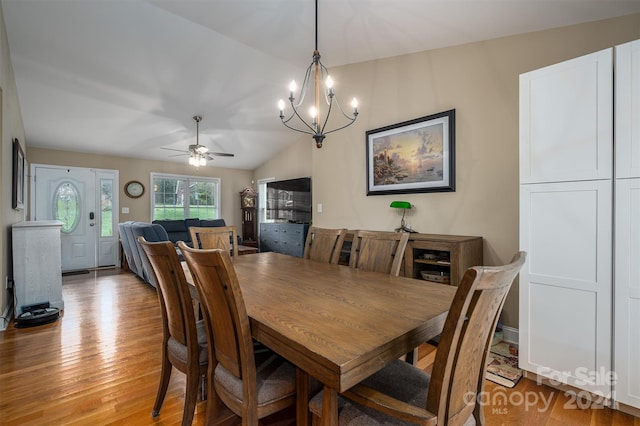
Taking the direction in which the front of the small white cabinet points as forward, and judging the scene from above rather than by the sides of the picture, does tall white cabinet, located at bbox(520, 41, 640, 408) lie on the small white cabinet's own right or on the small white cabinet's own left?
on the small white cabinet's own right

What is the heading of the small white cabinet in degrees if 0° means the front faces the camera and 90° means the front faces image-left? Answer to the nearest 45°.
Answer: approximately 270°

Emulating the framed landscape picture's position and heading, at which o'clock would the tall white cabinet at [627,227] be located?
The tall white cabinet is roughly at 9 o'clock from the framed landscape picture.

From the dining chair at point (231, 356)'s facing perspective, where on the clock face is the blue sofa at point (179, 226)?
The blue sofa is roughly at 10 o'clock from the dining chair.

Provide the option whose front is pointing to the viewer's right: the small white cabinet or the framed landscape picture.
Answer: the small white cabinet

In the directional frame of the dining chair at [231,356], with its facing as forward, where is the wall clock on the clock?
The wall clock is roughly at 10 o'clock from the dining chair.

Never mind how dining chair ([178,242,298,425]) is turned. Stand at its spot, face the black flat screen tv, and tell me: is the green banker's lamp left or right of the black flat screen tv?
right

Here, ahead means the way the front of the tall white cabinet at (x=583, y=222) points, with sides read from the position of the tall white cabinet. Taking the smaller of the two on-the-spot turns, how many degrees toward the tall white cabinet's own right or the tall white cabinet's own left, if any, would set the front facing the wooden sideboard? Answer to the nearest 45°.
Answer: approximately 90° to the tall white cabinet's own right

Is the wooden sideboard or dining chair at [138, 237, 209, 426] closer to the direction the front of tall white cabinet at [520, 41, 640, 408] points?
the dining chair

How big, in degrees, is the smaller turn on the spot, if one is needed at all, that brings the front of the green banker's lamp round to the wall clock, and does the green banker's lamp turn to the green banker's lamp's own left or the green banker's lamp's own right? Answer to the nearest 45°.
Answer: approximately 45° to the green banker's lamp's own right

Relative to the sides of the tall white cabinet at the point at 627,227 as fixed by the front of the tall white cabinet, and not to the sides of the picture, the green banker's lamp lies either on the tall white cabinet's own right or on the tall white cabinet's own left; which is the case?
on the tall white cabinet's own right

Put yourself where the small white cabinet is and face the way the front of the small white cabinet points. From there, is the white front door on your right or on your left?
on your left
